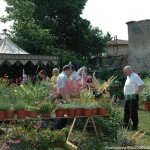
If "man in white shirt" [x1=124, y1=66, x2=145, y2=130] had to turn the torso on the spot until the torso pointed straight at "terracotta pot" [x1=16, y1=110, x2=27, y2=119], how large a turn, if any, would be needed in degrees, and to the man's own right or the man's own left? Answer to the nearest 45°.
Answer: approximately 45° to the man's own left

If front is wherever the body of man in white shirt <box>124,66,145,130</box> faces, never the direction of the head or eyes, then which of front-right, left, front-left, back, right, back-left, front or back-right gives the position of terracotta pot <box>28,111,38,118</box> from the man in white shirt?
front-left

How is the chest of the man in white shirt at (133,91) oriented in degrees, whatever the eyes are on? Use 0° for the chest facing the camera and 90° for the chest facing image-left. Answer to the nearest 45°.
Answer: approximately 90°

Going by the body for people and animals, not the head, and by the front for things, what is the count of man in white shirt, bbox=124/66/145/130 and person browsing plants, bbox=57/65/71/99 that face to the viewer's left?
1
